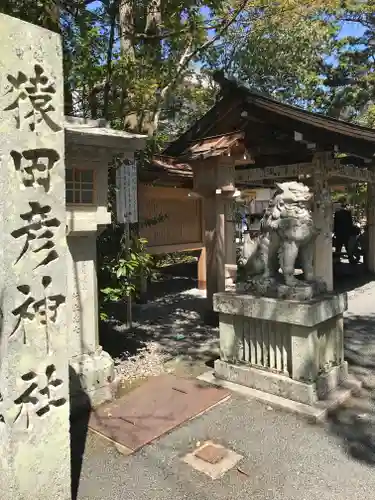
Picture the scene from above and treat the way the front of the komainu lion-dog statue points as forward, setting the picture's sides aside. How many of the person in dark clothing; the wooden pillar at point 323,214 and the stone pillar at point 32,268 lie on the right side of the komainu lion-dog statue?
1

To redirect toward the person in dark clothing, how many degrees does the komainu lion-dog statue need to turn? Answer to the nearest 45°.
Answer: approximately 135° to its left

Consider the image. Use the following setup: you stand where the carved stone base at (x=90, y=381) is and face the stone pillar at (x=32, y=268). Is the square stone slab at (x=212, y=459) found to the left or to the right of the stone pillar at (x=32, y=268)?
left

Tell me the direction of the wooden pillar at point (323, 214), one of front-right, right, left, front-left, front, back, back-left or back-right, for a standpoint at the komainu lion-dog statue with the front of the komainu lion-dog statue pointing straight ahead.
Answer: back-left
